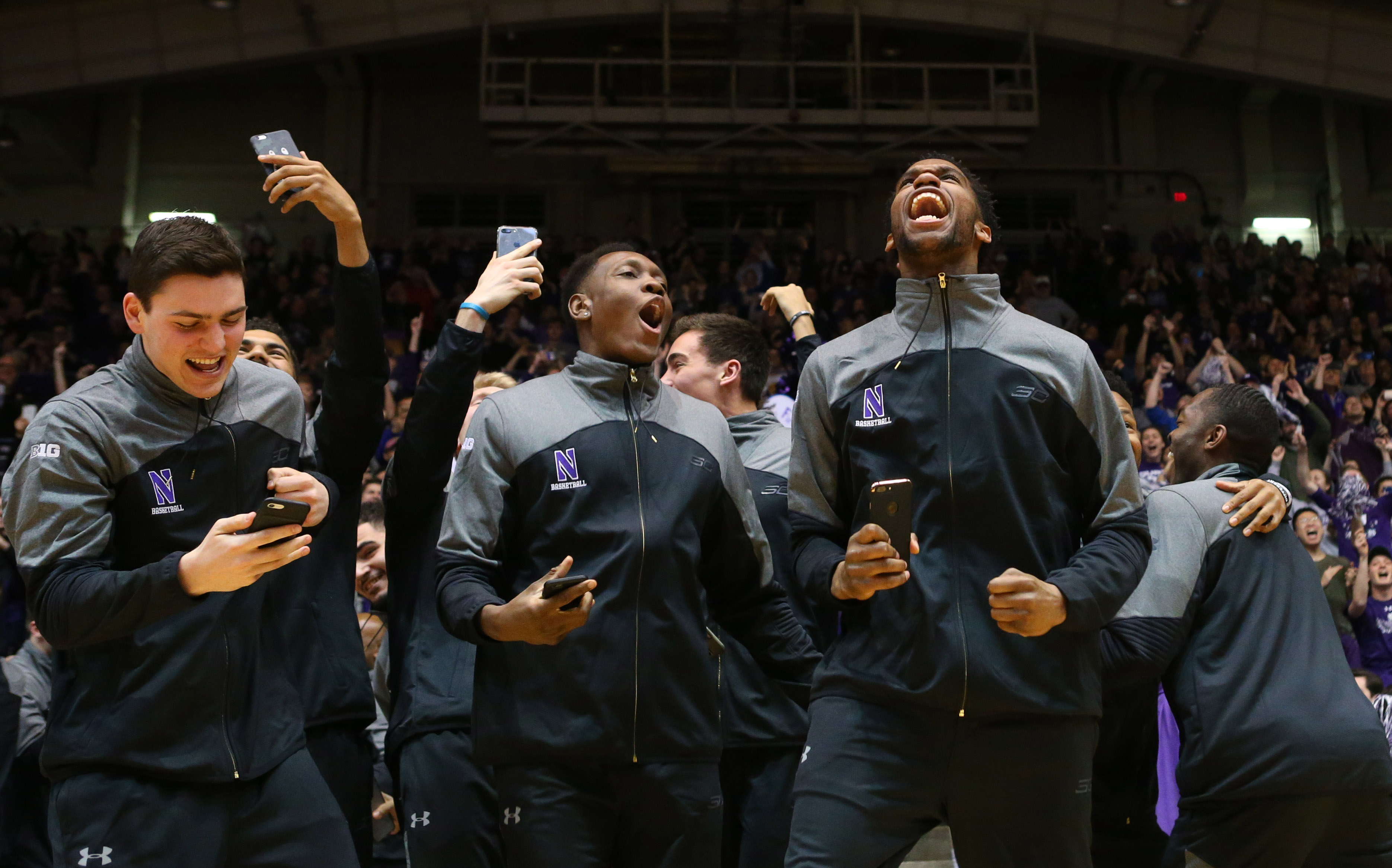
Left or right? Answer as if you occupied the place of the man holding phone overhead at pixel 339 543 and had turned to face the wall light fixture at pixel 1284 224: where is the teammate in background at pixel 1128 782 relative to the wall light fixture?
right

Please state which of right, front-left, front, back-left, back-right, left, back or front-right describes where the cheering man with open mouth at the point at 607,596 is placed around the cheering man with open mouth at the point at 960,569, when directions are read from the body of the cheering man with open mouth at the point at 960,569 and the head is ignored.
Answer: right

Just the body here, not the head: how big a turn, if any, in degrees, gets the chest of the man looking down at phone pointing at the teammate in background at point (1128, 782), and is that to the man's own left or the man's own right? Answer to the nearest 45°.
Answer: approximately 45° to the man's own left

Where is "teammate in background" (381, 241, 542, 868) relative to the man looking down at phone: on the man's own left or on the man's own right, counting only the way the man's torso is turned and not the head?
on the man's own left

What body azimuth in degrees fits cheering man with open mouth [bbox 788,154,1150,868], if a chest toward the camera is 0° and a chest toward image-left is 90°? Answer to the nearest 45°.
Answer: approximately 0°

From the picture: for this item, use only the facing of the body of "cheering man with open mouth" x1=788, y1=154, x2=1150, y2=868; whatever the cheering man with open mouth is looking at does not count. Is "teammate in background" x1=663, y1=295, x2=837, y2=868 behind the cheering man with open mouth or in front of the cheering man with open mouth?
behind

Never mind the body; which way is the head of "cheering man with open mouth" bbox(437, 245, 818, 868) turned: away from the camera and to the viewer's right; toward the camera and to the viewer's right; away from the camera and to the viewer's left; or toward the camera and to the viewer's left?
toward the camera and to the viewer's right

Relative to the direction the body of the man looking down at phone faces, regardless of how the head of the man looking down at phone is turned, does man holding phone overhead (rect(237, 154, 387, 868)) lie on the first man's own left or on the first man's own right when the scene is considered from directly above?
on the first man's own left

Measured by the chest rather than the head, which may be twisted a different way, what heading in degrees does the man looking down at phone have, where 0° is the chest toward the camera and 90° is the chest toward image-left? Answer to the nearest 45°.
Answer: approximately 315°

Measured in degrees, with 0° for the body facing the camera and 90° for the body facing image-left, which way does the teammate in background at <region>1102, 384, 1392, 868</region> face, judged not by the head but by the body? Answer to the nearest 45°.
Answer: approximately 135°

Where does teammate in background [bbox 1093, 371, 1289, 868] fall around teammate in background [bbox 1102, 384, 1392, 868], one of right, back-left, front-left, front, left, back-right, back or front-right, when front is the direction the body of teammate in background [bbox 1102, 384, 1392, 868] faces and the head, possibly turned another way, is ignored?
front

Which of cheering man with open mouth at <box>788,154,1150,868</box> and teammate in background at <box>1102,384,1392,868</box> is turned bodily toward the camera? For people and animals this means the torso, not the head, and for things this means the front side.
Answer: the cheering man with open mouth

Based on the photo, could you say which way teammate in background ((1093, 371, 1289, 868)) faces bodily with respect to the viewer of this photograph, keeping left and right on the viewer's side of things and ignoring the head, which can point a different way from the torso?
facing the viewer and to the right of the viewer

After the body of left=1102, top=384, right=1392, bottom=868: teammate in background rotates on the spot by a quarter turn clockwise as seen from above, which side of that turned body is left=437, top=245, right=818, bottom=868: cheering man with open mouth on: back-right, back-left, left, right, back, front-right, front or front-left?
back

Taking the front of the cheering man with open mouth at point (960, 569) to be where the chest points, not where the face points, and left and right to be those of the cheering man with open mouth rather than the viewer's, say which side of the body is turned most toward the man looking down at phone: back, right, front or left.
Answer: right
